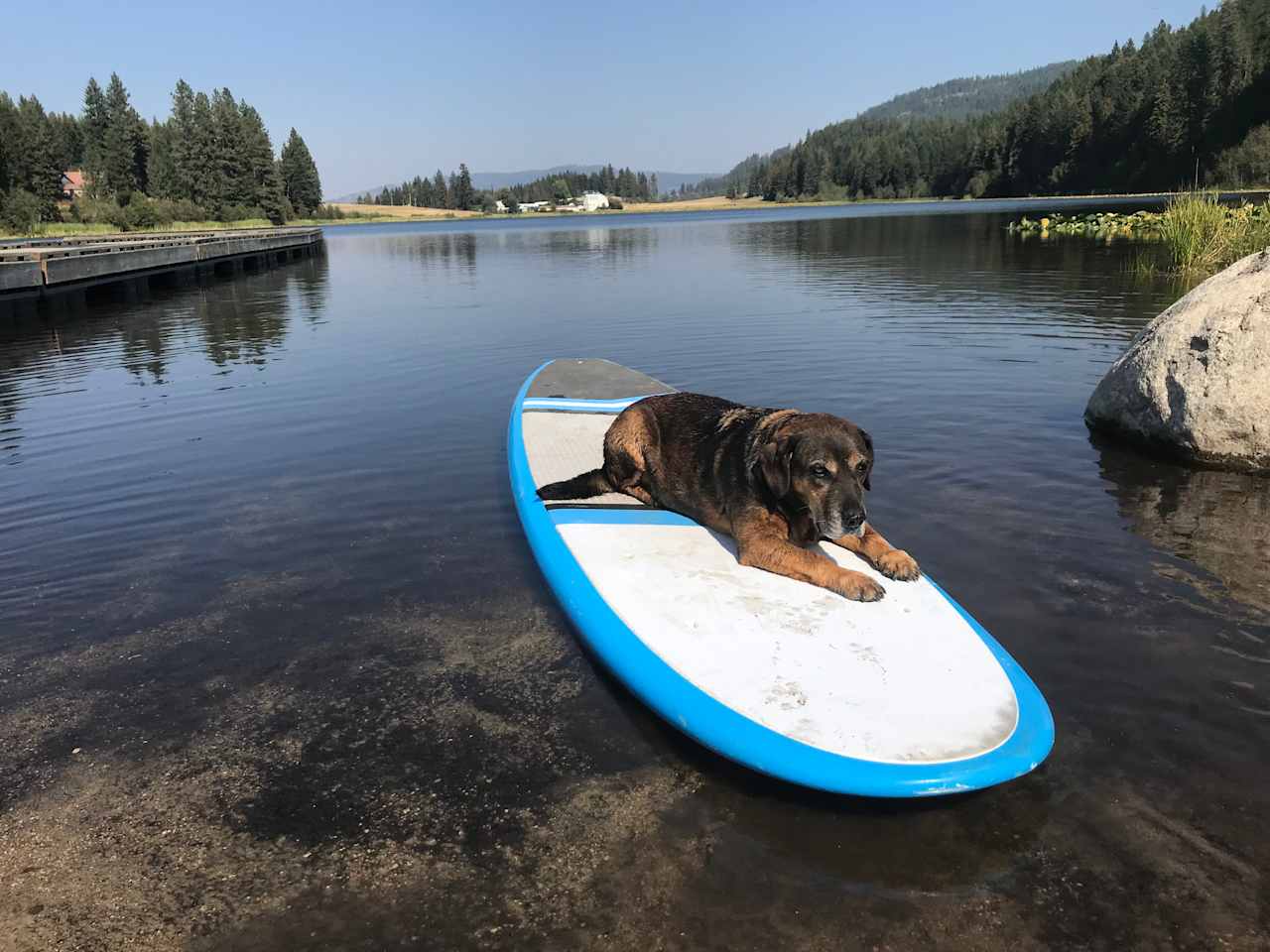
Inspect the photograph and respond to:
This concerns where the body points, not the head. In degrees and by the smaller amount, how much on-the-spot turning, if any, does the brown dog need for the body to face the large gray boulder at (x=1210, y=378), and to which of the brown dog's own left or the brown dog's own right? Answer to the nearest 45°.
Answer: approximately 90° to the brown dog's own left

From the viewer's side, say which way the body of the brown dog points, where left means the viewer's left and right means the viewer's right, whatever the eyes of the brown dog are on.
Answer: facing the viewer and to the right of the viewer

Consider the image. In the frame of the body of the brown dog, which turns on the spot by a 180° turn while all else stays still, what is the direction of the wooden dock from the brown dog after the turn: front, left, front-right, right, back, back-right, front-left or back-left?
front
